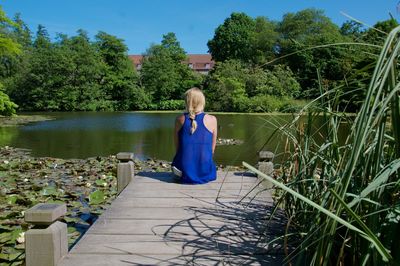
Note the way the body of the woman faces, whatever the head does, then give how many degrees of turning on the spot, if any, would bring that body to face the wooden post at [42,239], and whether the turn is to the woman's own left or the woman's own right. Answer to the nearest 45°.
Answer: approximately 135° to the woman's own left

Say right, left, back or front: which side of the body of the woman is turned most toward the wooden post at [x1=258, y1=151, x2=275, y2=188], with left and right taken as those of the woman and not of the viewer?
right

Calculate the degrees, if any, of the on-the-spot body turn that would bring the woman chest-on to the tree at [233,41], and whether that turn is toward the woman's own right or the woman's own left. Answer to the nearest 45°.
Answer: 0° — they already face it

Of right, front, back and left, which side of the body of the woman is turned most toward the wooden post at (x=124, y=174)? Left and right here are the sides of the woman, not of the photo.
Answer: left

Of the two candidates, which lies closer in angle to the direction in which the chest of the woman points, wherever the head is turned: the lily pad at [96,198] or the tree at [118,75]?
the tree

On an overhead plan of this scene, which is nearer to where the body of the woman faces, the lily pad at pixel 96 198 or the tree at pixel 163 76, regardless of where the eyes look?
the tree

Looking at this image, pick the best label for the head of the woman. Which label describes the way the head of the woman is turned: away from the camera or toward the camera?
away from the camera

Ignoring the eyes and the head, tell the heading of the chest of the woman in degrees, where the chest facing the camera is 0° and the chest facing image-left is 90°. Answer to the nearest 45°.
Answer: approximately 180°

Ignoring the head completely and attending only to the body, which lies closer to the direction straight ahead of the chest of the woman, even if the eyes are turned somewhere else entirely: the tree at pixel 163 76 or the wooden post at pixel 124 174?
the tree
